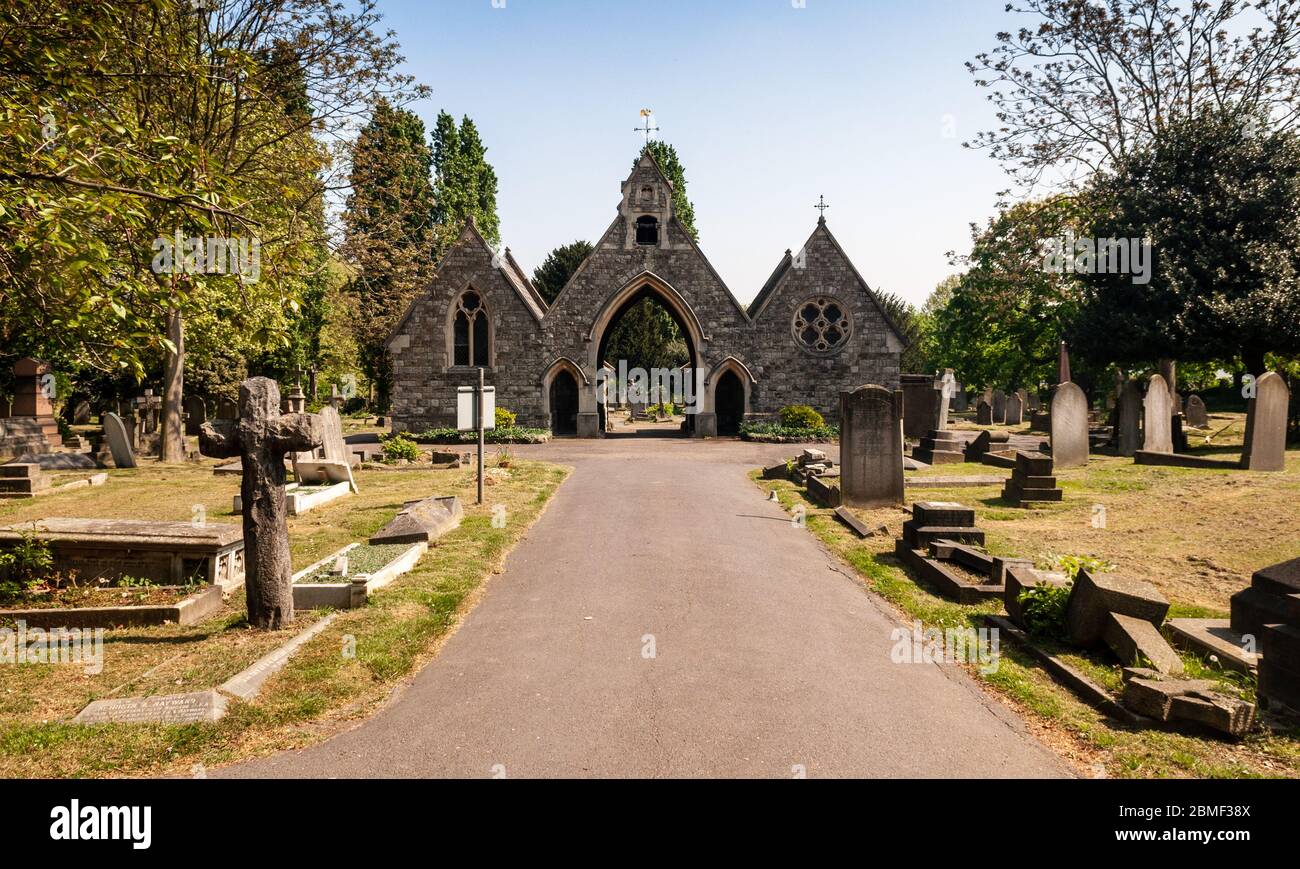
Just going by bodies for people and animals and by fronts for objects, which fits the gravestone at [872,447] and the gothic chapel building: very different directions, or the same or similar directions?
same or similar directions

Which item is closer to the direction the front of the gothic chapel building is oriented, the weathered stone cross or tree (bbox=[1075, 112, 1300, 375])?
the weathered stone cross

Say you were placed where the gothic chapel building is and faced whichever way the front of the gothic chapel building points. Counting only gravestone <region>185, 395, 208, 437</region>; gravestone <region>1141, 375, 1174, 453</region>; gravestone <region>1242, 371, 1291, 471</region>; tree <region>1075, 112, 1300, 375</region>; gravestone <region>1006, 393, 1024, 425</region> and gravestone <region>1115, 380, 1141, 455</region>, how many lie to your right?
1

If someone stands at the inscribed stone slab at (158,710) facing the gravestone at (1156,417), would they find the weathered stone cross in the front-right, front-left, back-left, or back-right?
front-left

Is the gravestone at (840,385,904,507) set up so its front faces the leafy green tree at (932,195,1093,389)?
no

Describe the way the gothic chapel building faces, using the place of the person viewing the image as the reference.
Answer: facing the viewer

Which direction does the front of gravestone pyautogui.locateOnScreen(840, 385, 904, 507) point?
toward the camera

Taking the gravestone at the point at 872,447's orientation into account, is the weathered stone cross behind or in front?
in front

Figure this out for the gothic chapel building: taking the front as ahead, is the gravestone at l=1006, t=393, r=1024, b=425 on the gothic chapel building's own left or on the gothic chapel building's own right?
on the gothic chapel building's own left

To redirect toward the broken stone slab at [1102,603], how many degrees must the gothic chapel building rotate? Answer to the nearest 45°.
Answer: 0° — it already faces it

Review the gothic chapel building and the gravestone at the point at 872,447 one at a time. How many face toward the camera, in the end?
2

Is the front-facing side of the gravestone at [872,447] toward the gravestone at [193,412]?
no

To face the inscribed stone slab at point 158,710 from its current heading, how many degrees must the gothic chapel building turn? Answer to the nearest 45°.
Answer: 0° — it already faces it

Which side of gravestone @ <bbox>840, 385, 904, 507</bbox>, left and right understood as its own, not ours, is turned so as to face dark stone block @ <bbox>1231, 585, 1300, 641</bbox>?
front

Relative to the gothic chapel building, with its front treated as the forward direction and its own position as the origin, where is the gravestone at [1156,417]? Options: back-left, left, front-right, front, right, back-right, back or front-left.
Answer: front-left

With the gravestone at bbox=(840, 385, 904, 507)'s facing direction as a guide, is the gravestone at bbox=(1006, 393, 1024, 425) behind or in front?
behind

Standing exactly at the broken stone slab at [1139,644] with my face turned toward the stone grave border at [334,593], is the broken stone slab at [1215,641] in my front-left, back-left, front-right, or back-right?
back-right
